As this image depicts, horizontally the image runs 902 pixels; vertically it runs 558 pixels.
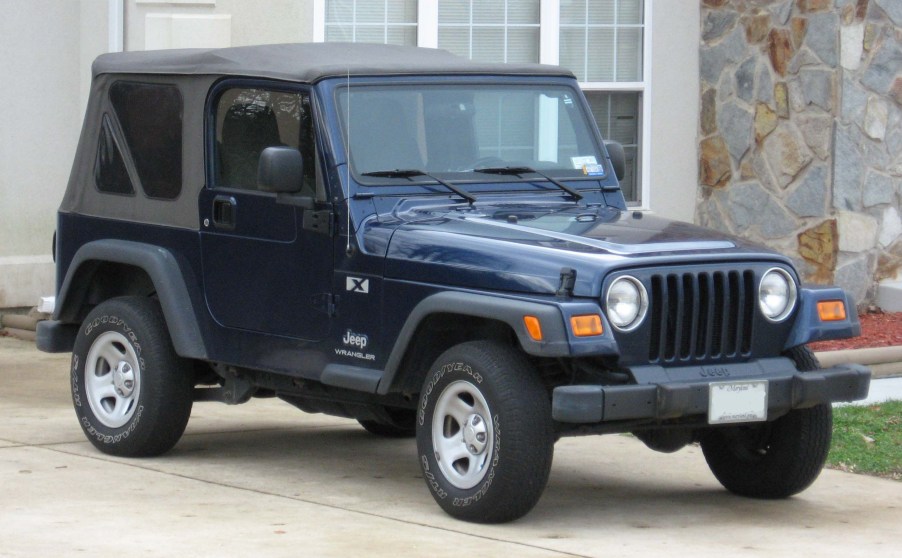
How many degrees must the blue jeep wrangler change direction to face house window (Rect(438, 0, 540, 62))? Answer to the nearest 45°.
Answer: approximately 135° to its left

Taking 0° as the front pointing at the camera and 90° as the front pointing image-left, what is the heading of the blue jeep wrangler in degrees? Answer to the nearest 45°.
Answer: approximately 315°

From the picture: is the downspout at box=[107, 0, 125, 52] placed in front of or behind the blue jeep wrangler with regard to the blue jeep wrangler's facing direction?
behind

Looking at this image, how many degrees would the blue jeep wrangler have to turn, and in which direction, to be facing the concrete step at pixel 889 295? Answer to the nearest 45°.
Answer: approximately 90° to its left
